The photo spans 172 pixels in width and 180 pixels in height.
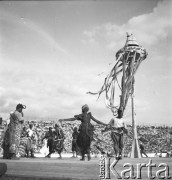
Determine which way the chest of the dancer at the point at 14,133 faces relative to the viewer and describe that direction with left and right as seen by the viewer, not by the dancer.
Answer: facing to the right of the viewer

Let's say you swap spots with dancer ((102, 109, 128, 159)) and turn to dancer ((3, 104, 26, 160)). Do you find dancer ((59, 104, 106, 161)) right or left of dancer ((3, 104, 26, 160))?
left

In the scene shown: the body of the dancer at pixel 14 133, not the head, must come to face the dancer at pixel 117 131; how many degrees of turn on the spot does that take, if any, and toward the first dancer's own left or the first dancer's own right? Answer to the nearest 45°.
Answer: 0° — they already face them

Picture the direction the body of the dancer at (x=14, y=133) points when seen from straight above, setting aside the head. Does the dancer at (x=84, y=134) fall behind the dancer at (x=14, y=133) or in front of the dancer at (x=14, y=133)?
in front

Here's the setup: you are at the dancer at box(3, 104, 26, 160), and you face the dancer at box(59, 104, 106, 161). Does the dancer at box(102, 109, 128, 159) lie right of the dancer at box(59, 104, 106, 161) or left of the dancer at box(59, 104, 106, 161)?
left
